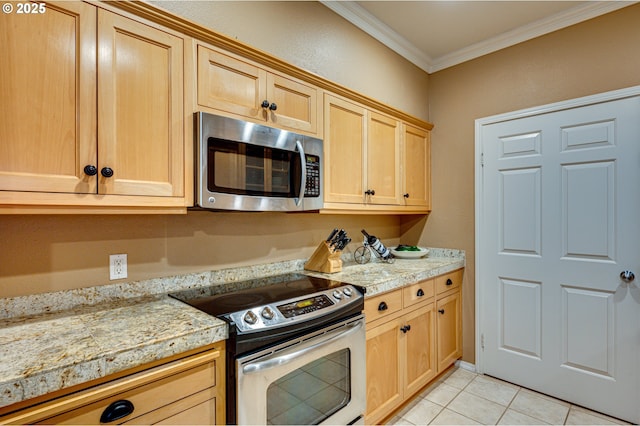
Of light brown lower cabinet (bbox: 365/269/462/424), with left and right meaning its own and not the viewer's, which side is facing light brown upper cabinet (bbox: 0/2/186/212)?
right

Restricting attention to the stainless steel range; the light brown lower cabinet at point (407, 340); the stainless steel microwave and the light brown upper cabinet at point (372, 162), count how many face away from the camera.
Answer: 0

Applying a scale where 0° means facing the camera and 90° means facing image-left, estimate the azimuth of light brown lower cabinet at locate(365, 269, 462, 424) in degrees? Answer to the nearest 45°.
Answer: approximately 315°

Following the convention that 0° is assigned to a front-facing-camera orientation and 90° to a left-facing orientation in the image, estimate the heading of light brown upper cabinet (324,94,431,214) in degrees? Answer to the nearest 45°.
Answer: approximately 315°

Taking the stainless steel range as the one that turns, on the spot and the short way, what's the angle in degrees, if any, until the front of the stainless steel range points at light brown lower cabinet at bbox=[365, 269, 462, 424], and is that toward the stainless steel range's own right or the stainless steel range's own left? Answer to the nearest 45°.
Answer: approximately 90° to the stainless steel range's own left

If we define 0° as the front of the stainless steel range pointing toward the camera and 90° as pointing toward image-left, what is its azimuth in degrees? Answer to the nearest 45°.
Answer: approximately 315°

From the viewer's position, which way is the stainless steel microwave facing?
facing the viewer and to the right of the viewer

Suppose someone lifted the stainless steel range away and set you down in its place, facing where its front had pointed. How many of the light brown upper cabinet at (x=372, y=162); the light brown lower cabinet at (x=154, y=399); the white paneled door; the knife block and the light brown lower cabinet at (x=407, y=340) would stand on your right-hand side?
1

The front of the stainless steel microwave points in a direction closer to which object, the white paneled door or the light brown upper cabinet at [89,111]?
the white paneled door

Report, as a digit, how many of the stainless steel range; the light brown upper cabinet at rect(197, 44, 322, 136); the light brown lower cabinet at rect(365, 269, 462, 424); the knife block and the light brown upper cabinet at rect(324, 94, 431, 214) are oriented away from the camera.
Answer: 0

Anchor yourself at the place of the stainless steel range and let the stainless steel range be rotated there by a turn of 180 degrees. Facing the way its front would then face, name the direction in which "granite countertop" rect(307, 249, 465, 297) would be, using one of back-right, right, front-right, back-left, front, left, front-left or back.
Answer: right

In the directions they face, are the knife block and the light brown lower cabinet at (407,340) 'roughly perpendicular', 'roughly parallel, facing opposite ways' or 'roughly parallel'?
roughly parallel

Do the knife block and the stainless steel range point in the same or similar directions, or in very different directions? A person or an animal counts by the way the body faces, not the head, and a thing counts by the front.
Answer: same or similar directions

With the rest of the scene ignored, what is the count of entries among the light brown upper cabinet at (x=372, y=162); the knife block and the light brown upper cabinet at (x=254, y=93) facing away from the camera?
0

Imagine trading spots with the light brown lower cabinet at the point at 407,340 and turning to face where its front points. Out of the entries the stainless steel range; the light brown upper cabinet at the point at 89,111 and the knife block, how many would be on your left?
0

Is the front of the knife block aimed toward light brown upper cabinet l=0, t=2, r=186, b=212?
no

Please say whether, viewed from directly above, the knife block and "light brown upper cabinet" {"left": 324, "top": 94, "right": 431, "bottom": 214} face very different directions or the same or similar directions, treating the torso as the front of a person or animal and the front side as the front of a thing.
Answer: same or similar directions

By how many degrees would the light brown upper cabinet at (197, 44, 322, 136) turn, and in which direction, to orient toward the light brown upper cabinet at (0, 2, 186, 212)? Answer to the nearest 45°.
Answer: approximately 90° to its right
